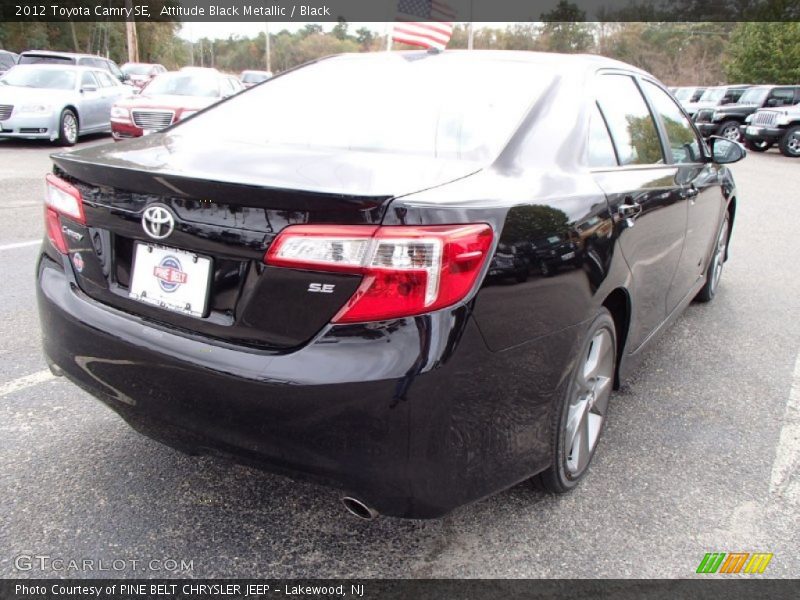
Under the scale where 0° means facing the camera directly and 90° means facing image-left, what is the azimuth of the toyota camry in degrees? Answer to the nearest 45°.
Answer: approximately 225°

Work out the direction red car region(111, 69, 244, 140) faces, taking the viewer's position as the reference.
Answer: facing the viewer and to the left of the viewer

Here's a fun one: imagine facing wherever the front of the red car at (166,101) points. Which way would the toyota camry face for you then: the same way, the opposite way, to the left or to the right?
the opposite way

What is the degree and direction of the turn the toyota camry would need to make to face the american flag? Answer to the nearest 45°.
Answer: approximately 45° to its left

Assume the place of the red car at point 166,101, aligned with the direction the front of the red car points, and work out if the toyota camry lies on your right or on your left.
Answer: on your left

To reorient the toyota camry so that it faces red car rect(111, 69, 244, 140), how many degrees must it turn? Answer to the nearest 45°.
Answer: approximately 45° to its left

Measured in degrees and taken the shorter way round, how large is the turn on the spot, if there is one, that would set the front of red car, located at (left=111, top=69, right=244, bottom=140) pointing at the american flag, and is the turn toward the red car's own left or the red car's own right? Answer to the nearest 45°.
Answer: approximately 135° to the red car's own left
